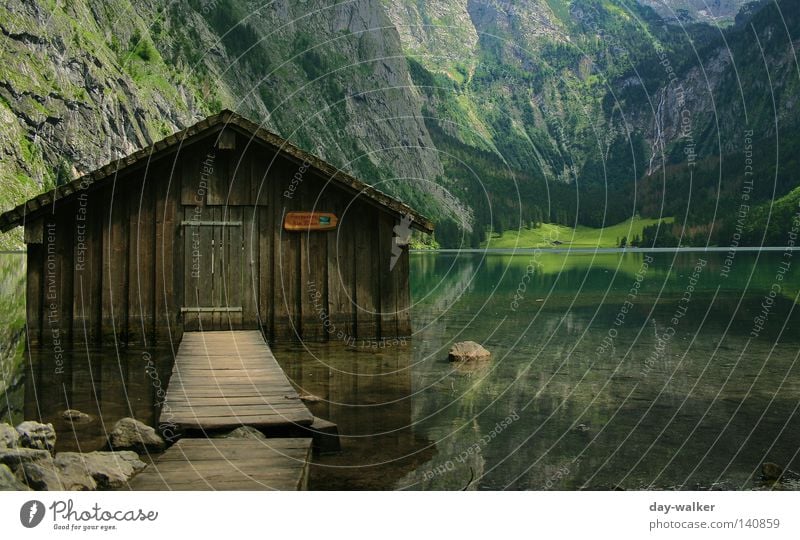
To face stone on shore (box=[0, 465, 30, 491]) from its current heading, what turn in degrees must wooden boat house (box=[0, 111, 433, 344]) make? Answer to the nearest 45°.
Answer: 0° — it already faces it

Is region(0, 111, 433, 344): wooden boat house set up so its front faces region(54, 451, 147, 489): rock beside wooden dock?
yes

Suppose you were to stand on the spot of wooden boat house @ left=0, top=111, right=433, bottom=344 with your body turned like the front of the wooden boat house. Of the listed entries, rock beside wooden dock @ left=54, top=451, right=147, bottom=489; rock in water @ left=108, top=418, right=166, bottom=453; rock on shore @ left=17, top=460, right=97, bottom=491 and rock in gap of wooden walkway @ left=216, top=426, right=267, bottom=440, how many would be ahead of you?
4

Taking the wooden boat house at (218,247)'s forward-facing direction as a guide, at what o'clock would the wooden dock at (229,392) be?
The wooden dock is roughly at 12 o'clock from the wooden boat house.

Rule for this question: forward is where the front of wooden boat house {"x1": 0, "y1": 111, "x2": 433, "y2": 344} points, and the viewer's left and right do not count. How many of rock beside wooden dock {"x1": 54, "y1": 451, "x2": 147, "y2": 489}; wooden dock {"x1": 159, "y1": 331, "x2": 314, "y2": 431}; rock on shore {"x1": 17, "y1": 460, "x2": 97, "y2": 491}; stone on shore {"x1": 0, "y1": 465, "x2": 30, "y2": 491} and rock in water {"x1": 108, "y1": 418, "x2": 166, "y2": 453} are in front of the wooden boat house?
5

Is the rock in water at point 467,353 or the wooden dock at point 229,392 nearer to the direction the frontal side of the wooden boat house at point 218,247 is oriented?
the wooden dock

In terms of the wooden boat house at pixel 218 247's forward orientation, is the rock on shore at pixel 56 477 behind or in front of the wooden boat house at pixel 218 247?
in front

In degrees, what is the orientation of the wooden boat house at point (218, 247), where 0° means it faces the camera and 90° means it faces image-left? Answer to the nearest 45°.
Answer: approximately 0°

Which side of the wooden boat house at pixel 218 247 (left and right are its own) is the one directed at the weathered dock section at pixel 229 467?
front

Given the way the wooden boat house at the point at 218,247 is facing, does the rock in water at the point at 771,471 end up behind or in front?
in front

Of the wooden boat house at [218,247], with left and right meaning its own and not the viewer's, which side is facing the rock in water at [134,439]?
front

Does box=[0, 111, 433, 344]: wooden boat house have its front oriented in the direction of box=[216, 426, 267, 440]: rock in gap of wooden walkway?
yes

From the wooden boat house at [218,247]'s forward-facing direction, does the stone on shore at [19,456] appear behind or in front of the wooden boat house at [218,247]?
in front

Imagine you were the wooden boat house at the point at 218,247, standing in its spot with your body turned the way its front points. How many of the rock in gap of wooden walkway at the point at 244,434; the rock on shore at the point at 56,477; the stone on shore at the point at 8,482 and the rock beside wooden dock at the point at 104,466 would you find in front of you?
4
